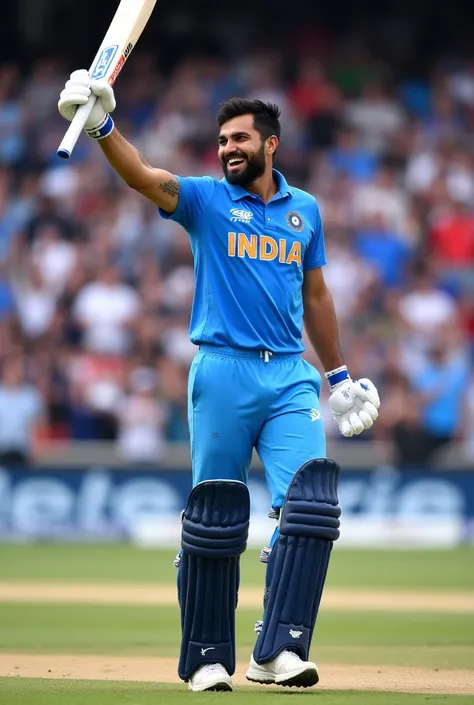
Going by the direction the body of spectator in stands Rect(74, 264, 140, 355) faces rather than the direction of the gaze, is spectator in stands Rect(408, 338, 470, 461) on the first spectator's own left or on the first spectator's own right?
on the first spectator's own left

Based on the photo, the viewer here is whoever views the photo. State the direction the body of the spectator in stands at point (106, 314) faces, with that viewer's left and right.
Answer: facing the viewer

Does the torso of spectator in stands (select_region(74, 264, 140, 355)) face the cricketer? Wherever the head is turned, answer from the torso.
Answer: yes

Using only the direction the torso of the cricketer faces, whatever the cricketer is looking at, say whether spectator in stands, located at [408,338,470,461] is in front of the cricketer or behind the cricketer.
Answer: behind

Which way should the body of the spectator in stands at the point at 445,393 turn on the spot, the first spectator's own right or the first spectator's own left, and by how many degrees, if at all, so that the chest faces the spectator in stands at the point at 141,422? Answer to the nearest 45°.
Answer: approximately 90° to the first spectator's own right

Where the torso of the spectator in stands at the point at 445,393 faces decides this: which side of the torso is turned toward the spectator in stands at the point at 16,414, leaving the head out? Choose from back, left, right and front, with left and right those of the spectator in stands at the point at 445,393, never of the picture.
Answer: right

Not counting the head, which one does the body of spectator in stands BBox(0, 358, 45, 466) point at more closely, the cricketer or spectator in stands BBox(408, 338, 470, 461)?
the cricketer

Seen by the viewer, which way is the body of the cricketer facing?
toward the camera

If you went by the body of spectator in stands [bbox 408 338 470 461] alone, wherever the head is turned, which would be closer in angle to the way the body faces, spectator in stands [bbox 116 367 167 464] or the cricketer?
the cricketer

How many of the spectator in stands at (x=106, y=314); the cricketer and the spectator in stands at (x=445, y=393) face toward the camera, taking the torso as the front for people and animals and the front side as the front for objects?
3

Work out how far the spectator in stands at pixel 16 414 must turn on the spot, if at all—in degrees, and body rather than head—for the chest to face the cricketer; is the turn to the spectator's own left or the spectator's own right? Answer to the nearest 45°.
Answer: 0° — they already face them

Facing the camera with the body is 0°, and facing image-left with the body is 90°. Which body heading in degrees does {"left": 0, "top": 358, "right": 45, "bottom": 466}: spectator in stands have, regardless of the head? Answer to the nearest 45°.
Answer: approximately 0°

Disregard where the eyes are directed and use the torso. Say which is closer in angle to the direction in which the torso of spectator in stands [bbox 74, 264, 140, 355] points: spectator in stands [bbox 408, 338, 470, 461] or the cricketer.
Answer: the cricketer
